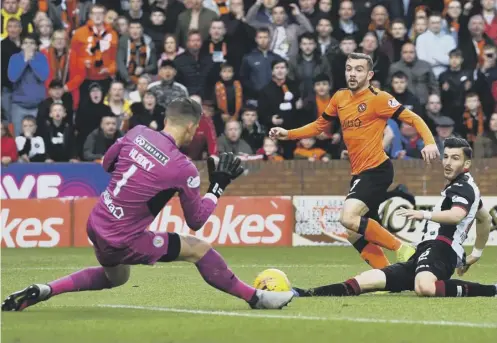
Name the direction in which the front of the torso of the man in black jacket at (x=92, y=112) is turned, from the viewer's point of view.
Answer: toward the camera

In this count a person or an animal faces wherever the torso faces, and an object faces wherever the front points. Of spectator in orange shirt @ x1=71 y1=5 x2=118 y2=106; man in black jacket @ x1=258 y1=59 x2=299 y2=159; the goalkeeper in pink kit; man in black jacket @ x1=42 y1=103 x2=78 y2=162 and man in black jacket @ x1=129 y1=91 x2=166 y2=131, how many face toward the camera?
4

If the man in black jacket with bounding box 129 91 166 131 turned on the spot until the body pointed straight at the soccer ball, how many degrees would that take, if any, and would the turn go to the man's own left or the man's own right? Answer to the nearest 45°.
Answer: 0° — they already face it

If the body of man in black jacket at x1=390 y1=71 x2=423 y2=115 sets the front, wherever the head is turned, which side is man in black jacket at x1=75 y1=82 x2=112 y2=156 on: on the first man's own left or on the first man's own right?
on the first man's own right

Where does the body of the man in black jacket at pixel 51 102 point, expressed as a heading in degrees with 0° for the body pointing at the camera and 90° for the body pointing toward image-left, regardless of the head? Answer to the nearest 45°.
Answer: approximately 0°

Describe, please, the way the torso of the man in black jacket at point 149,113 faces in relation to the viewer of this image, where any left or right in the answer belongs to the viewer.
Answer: facing the viewer

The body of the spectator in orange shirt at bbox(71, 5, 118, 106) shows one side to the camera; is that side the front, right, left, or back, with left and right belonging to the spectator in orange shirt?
front

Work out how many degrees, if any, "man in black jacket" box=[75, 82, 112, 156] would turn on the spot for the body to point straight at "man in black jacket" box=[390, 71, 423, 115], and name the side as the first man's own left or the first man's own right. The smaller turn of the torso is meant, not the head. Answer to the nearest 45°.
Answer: approximately 90° to the first man's own left

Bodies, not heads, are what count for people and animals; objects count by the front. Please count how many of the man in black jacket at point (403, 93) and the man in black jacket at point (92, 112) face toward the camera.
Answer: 2

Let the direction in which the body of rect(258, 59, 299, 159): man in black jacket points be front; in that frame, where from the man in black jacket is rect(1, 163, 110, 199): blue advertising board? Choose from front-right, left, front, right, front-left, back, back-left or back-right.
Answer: right
